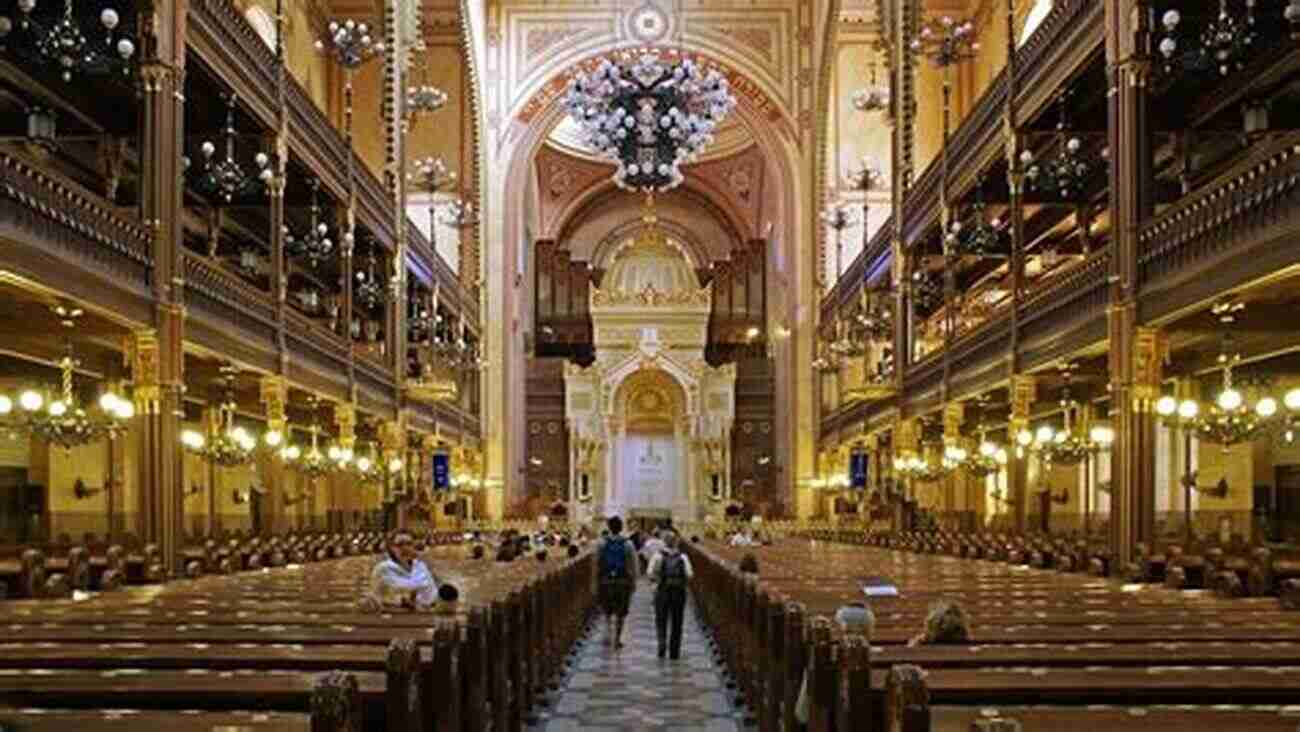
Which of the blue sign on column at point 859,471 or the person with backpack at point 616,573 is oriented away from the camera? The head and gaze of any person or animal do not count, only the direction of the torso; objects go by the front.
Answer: the person with backpack

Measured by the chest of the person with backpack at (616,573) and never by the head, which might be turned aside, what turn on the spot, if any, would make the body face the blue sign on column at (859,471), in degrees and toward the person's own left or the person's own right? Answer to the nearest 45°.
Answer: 0° — they already face it

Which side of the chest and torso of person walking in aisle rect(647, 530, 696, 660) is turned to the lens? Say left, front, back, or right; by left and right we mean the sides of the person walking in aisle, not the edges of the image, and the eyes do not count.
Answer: back

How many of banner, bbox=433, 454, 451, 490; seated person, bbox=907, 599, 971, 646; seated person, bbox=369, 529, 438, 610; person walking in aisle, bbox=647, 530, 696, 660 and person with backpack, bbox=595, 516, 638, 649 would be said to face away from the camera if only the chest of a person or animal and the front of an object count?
3

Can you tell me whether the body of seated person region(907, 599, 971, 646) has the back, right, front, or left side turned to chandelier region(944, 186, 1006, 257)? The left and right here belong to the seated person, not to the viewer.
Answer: front

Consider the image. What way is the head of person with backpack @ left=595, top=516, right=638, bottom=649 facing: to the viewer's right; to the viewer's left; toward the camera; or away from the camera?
away from the camera

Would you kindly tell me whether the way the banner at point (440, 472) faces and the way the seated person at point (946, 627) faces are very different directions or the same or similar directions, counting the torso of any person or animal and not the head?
very different directions

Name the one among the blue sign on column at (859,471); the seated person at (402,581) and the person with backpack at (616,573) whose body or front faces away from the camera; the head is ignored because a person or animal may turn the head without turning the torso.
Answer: the person with backpack

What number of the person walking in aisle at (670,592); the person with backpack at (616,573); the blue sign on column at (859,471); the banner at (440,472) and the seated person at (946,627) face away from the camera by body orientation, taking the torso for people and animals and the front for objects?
3

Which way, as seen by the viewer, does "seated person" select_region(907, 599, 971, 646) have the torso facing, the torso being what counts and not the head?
away from the camera

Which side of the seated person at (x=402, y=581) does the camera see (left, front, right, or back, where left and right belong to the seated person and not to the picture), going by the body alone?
front

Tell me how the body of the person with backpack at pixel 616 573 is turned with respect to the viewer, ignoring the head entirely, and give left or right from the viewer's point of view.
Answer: facing away from the viewer
